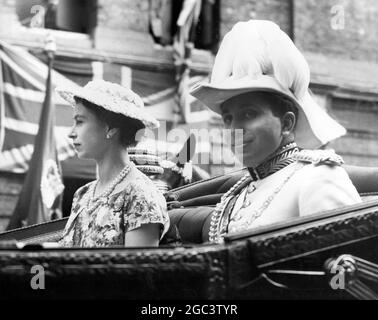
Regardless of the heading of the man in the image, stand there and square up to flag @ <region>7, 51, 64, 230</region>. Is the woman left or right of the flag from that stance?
left

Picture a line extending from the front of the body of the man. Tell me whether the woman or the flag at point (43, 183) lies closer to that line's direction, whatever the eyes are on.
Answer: the woman

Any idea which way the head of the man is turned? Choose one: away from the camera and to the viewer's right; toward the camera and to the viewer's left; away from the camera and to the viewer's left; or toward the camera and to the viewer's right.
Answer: toward the camera and to the viewer's left

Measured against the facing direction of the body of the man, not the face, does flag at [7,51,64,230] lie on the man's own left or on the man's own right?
on the man's own right

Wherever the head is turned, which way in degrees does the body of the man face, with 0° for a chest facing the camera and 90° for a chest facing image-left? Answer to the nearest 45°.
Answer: approximately 45°

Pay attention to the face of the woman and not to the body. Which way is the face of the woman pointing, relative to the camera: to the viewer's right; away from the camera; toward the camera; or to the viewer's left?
to the viewer's left

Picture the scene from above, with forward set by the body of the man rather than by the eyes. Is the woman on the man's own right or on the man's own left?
on the man's own right
